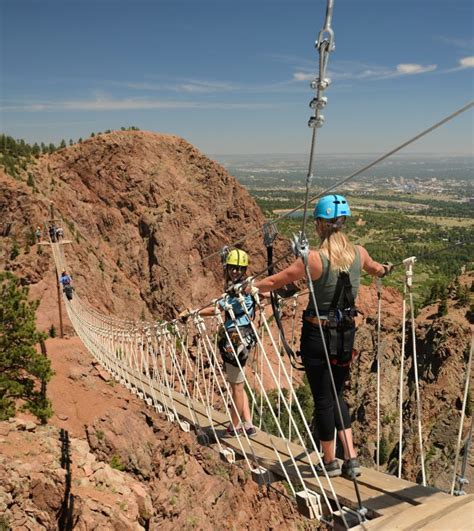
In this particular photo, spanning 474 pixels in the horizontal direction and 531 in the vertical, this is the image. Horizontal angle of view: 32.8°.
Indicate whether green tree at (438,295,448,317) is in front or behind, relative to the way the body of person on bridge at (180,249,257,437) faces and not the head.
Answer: behind

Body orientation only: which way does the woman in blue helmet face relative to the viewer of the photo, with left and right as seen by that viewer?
facing away from the viewer and to the left of the viewer

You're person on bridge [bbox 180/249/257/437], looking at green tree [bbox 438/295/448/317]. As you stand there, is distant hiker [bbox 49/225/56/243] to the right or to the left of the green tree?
left

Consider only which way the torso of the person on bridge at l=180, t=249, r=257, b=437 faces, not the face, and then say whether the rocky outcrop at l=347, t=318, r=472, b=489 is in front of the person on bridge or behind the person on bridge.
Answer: behind

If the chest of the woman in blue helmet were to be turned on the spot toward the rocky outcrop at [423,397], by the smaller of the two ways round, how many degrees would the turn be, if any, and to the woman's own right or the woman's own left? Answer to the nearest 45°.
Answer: approximately 45° to the woman's own right

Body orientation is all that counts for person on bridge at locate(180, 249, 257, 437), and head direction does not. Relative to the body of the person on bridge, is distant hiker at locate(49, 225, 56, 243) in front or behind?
behind

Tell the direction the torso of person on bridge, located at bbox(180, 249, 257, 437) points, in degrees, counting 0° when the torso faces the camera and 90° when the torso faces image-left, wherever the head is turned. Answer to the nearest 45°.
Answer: approximately 0°
